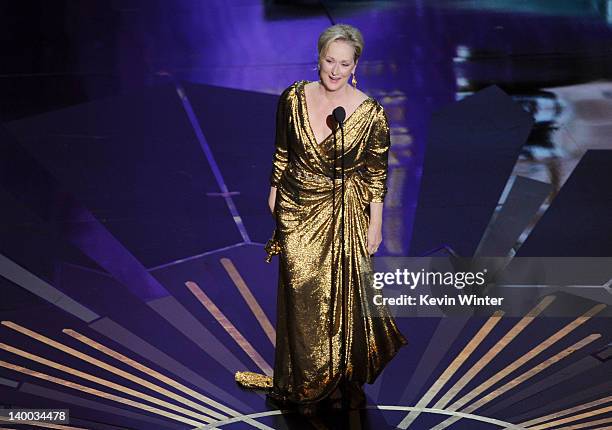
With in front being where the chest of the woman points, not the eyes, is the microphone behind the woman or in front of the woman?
in front

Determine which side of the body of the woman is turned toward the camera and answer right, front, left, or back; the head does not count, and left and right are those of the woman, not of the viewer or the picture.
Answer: front
